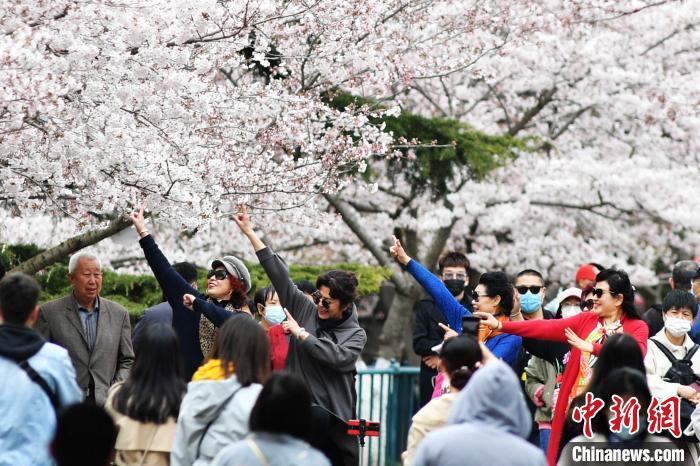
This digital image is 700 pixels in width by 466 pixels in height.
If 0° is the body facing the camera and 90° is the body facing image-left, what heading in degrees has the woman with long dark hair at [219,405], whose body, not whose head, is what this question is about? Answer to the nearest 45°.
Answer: approximately 225°

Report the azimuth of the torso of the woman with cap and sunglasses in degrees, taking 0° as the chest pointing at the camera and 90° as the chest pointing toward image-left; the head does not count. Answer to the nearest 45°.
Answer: approximately 45°

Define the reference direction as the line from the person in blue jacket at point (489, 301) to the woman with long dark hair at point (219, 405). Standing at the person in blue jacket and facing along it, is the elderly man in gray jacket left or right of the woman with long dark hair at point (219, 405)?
right

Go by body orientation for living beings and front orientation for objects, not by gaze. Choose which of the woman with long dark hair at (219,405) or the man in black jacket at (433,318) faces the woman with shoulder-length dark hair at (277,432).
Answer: the man in black jacket

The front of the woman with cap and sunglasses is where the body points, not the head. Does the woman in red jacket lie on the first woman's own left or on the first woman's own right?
on the first woman's own left

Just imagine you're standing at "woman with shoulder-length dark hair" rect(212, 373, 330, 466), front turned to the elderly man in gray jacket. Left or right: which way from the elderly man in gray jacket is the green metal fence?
right

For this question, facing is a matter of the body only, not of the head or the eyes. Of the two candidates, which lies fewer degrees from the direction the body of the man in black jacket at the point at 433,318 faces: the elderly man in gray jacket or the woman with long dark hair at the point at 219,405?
the woman with long dark hair

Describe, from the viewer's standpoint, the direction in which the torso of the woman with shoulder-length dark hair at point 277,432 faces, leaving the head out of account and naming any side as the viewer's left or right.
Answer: facing away from the viewer

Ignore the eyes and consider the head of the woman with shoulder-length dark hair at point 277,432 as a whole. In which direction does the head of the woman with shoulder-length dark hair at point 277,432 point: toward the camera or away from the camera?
away from the camera
